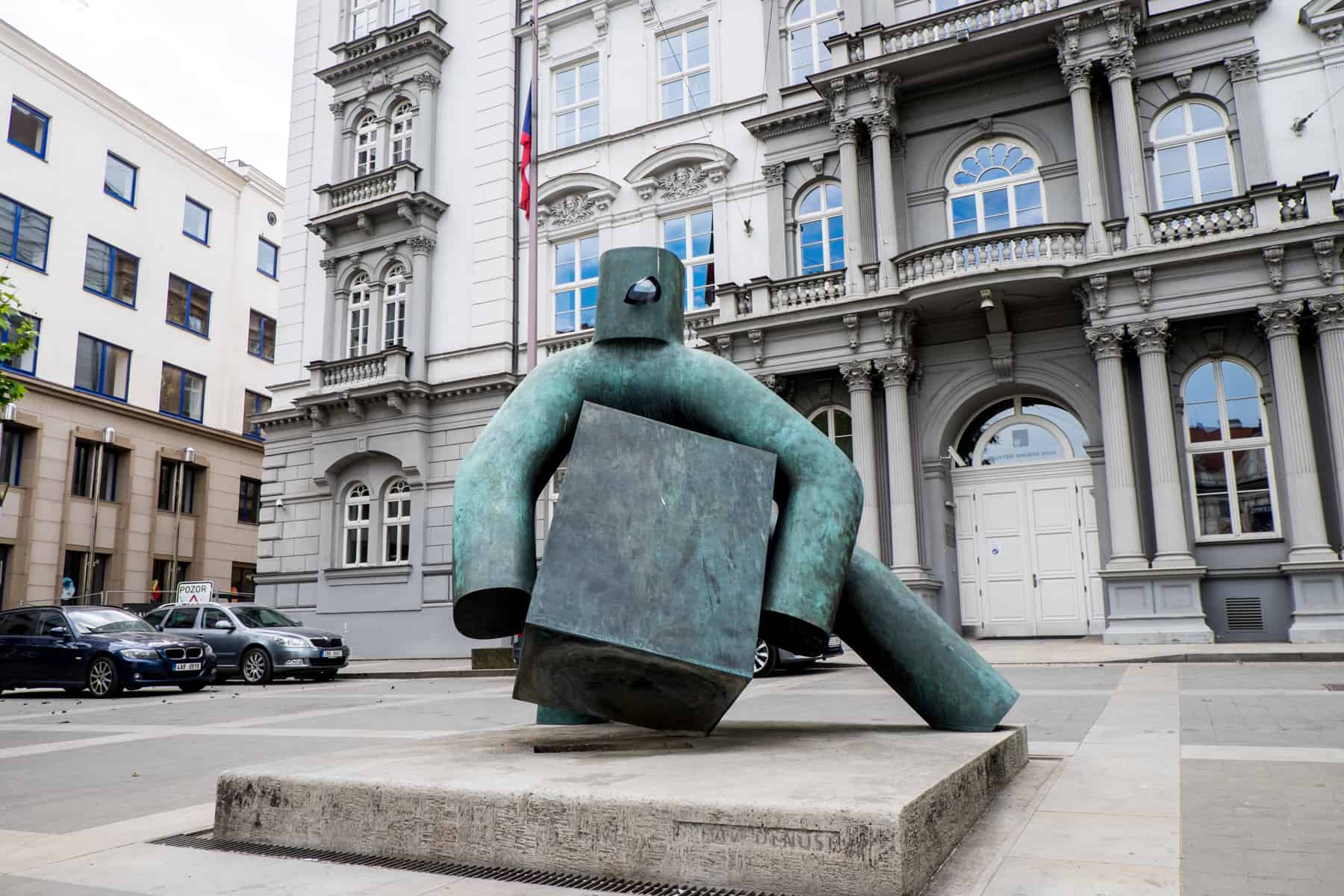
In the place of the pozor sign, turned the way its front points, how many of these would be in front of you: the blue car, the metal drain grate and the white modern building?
2

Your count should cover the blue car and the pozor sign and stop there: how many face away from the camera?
0

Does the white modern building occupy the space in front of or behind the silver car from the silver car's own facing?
behind

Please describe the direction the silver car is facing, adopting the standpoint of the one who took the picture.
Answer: facing the viewer and to the right of the viewer

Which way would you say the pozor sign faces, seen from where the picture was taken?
facing the viewer

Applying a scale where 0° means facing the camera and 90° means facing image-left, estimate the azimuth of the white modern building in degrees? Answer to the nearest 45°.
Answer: approximately 315°

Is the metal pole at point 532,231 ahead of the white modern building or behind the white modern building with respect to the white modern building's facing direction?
ahead

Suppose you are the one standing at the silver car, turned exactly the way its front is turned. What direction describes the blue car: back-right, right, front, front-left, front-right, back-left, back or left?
right

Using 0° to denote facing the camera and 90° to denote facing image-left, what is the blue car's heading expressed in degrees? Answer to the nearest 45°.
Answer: approximately 315°

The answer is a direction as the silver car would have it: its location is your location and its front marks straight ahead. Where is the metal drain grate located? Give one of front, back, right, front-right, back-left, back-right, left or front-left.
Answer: front-right

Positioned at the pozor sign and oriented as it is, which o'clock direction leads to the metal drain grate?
The metal drain grate is roughly at 12 o'clock from the pozor sign.

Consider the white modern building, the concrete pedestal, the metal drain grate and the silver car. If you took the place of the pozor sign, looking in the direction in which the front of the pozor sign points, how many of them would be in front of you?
3
